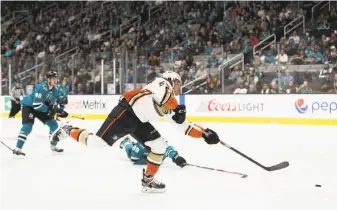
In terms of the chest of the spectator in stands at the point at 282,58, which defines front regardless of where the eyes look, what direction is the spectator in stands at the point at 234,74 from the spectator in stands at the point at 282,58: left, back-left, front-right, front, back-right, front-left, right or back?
right

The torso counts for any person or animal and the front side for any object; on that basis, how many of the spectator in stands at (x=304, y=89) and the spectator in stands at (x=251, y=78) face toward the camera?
2

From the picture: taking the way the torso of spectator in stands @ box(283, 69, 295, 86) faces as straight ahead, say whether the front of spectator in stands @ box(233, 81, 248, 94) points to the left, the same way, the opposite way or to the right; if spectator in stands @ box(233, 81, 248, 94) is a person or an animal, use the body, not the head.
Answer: the same way

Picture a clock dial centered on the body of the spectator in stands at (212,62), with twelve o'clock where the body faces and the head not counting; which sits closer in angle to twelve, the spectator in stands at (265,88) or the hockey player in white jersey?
the hockey player in white jersey

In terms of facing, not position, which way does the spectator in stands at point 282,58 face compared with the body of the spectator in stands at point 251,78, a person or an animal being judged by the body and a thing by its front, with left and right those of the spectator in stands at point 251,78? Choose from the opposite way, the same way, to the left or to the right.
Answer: the same way

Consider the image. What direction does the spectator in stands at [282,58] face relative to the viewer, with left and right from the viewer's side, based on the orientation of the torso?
facing the viewer

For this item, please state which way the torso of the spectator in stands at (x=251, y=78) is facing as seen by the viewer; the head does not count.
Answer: toward the camera

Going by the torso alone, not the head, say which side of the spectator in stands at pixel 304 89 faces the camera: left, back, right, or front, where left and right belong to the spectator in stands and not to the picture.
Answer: front

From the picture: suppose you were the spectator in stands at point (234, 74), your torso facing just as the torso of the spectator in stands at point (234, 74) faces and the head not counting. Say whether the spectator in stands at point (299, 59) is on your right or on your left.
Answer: on your left

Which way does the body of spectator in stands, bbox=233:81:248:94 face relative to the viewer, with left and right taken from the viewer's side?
facing the viewer and to the left of the viewer

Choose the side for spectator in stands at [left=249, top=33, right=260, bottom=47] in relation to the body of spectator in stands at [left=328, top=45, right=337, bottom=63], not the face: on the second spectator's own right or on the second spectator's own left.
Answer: on the second spectator's own right

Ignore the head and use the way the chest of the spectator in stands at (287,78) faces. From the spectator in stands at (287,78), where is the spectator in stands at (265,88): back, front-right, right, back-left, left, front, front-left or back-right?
front-right

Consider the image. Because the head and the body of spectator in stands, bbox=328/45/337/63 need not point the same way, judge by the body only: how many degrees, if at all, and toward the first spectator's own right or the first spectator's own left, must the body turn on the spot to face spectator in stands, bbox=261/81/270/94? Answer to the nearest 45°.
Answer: approximately 45° to the first spectator's own right
